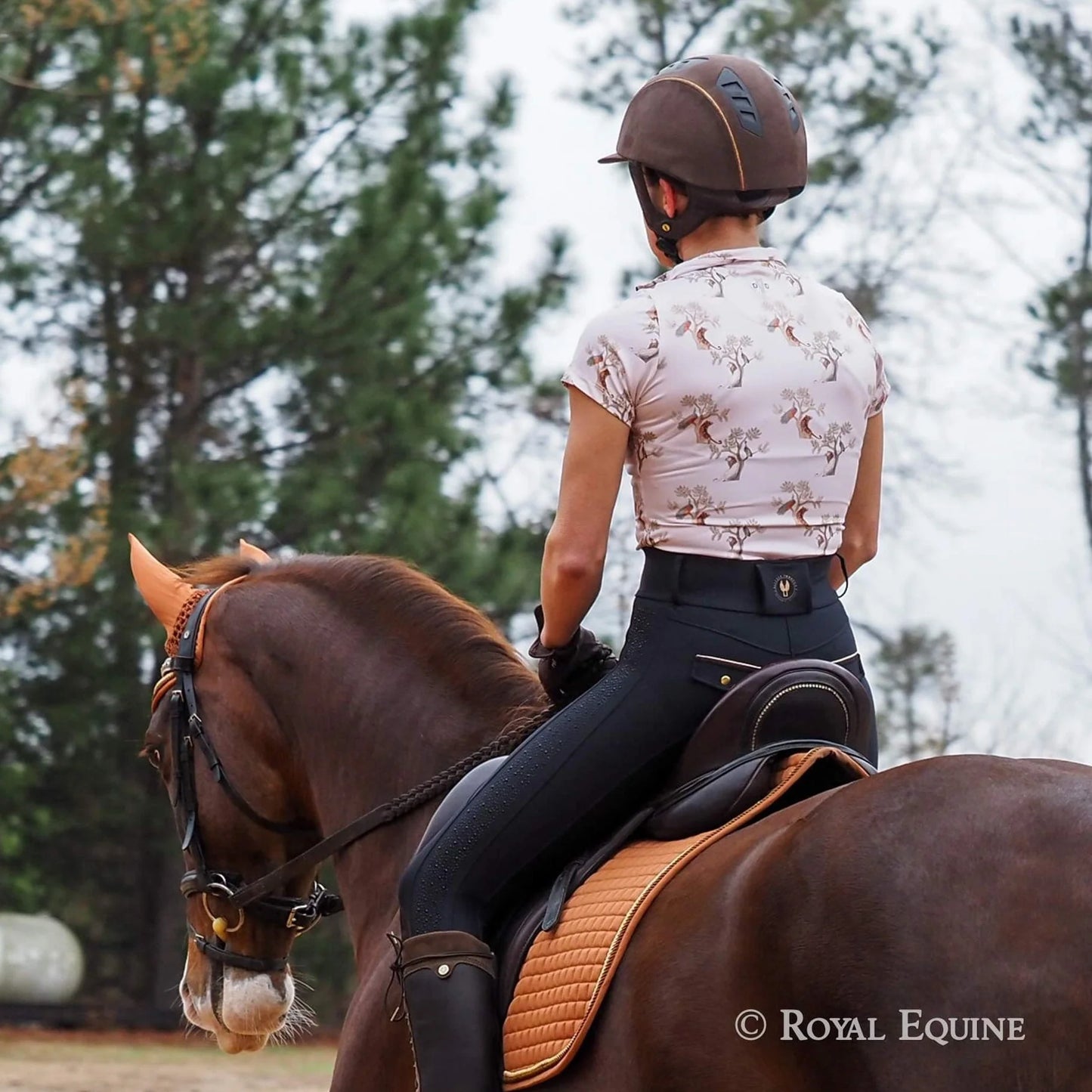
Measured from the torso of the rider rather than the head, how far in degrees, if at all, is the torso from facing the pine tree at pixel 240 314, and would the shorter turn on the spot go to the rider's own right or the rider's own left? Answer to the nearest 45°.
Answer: approximately 45° to the rider's own right

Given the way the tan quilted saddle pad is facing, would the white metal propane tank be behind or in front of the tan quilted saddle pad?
in front

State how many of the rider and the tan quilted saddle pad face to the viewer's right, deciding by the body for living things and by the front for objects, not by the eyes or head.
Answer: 0

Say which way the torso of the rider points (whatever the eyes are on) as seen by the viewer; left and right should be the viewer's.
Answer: facing away from the viewer and to the left of the viewer

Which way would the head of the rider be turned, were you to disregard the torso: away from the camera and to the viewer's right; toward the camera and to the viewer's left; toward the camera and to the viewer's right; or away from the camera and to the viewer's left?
away from the camera and to the viewer's left

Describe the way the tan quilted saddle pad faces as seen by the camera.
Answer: facing away from the viewer and to the left of the viewer
